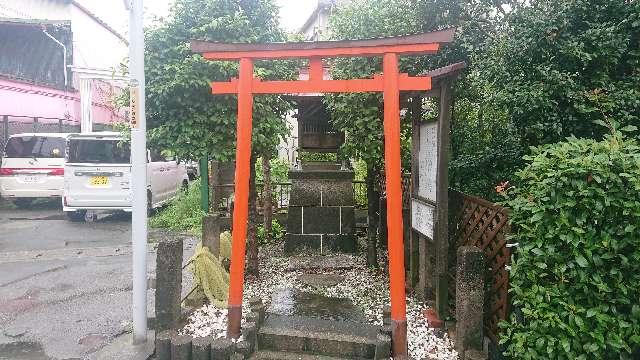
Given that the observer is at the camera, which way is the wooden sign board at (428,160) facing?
facing the viewer and to the left of the viewer

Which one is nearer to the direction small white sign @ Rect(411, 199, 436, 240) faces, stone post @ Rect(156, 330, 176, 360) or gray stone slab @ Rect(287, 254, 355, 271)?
the stone post

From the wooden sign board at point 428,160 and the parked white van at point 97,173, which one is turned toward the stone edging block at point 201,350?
the wooden sign board

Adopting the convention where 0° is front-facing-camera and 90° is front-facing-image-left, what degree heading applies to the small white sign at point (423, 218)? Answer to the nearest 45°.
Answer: approximately 45°

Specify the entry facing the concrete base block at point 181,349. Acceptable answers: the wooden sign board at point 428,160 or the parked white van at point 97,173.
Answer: the wooden sign board

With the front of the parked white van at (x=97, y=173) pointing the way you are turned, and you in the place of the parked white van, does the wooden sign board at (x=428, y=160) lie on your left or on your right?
on your right

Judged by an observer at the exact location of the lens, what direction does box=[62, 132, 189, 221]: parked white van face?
facing away from the viewer and to the right of the viewer

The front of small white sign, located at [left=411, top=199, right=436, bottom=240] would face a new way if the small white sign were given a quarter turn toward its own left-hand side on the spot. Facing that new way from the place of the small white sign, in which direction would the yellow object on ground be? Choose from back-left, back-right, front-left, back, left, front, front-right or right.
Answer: back-right

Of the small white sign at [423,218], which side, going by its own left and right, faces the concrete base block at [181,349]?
front

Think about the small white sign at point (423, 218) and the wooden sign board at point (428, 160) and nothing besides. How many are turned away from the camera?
0

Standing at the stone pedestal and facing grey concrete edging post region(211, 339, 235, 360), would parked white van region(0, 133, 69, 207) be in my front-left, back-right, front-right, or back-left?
back-right

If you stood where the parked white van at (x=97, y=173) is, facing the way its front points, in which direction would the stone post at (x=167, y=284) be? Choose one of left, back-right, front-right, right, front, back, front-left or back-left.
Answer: back-right

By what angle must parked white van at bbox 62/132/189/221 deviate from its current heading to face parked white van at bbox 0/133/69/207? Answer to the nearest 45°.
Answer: approximately 90° to its left

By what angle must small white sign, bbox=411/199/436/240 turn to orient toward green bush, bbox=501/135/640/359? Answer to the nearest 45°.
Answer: approximately 90° to its left
